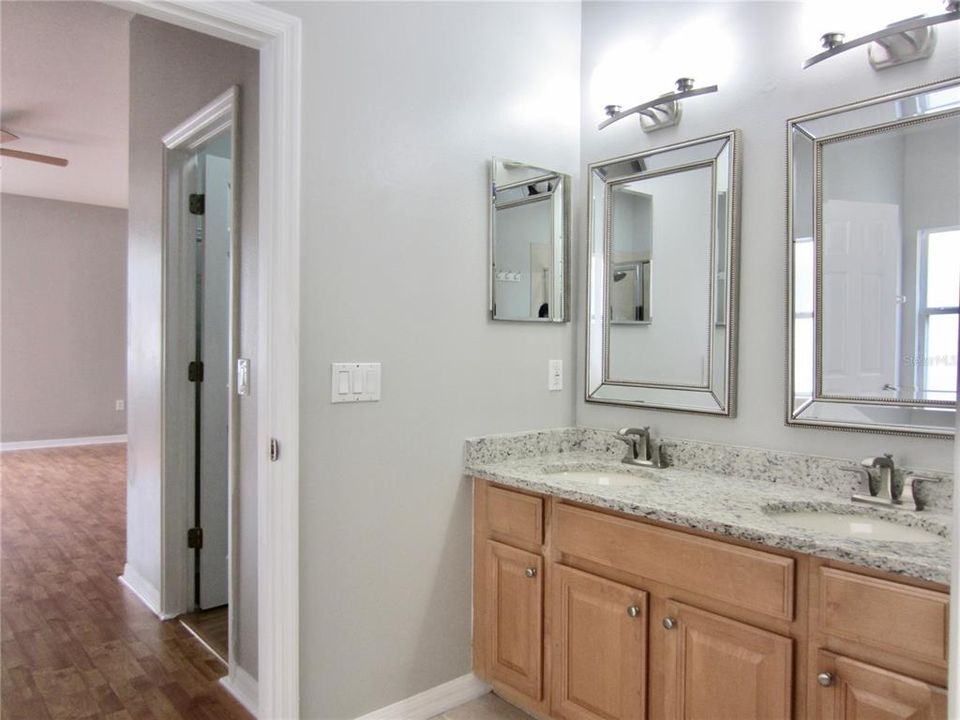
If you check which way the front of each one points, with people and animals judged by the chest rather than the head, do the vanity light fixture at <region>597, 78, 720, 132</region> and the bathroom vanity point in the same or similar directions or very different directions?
same or similar directions

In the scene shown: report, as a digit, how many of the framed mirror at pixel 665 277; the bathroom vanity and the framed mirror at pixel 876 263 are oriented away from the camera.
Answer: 0

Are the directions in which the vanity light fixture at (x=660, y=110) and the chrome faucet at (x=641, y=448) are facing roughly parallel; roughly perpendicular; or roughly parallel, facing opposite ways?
roughly parallel

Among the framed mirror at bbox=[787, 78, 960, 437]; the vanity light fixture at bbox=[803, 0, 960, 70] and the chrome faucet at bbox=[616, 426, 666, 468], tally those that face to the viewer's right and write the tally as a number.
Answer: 0

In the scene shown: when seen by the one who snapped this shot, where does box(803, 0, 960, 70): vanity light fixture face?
facing the viewer and to the left of the viewer

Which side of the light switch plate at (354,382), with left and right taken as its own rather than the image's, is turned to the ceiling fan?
back

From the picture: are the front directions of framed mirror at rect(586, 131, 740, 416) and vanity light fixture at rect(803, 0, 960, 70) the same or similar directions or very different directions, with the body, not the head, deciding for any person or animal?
same or similar directions

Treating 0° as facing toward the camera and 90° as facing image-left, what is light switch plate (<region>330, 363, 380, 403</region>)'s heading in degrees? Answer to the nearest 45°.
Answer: approximately 315°

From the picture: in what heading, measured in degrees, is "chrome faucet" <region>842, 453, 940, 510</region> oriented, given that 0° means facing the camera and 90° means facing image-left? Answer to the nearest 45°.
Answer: approximately 45°

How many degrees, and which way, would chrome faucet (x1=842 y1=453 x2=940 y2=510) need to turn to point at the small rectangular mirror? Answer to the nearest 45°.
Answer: approximately 45° to its right

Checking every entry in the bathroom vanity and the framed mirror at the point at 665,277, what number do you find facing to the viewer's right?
0
